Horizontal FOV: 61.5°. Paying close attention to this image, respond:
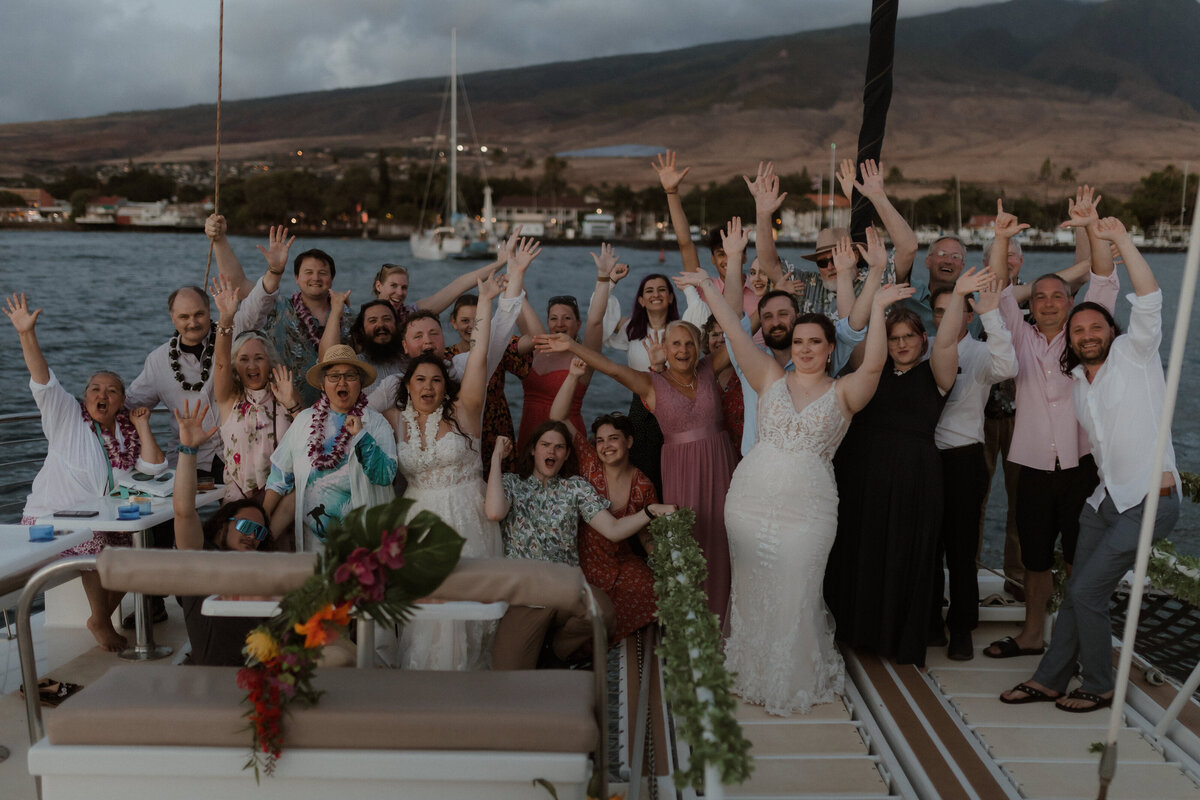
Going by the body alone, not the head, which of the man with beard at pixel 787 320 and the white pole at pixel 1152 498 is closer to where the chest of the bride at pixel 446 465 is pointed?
the white pole

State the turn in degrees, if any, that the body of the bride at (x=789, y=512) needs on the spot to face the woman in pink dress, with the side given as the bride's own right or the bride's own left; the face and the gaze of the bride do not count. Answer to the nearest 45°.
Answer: approximately 135° to the bride's own right

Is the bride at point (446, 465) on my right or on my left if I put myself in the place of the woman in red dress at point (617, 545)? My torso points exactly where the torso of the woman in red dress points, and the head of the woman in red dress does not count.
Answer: on my right

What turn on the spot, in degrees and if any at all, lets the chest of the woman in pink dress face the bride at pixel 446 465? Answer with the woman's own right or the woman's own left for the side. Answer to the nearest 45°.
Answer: approximately 90° to the woman's own right

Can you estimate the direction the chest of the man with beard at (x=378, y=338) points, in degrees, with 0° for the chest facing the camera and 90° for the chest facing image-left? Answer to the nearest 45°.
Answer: approximately 0°

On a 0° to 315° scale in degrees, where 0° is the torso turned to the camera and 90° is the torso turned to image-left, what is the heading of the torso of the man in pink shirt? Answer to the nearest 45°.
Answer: approximately 0°

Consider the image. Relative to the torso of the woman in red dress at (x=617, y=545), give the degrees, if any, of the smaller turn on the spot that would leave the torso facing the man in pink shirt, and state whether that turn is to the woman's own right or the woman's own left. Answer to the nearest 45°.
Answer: approximately 90° to the woman's own left

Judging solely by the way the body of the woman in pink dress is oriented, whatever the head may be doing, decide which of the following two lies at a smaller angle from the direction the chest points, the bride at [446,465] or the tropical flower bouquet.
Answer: the tropical flower bouquet

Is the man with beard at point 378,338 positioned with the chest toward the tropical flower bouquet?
yes

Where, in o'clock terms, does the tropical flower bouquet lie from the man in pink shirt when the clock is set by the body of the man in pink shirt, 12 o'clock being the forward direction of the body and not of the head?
The tropical flower bouquet is roughly at 1 o'clock from the man in pink shirt.

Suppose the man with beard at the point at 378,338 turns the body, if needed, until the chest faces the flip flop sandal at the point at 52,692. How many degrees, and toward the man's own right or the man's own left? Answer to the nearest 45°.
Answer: approximately 45° to the man's own right

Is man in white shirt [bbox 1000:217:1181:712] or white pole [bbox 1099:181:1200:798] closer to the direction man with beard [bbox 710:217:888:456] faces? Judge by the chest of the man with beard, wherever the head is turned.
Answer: the white pole
